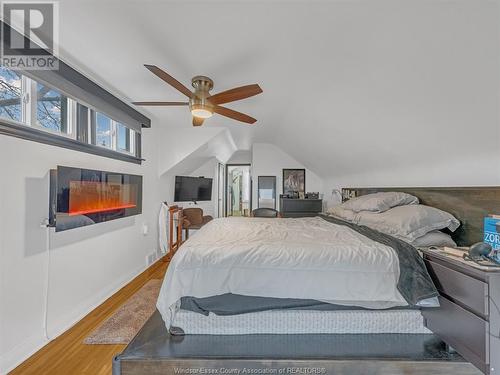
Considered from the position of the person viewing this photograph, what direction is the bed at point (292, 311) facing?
facing to the left of the viewer

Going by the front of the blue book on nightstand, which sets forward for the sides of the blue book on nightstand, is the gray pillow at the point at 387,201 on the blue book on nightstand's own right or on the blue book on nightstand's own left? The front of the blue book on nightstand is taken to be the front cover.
on the blue book on nightstand's own right

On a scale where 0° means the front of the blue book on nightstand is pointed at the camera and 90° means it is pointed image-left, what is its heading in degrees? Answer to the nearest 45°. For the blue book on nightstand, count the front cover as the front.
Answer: approximately 0°

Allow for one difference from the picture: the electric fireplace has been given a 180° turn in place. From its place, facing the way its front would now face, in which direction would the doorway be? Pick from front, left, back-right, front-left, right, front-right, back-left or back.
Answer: right

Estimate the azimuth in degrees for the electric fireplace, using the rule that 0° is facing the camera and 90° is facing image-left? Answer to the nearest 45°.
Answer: approximately 315°

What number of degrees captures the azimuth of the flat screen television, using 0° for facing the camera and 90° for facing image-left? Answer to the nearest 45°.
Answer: approximately 315°

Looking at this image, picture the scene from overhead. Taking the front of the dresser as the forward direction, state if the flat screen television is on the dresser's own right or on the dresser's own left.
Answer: on the dresser's own right

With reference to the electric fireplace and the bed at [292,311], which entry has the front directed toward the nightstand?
the electric fireplace

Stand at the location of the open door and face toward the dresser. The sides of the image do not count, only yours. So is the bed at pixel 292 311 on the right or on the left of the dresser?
right

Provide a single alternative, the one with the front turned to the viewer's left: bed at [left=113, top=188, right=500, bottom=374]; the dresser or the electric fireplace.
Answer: the bed

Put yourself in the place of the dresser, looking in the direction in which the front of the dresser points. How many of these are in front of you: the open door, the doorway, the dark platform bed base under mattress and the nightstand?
2

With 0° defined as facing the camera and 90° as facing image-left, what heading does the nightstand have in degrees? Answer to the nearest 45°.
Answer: approximately 45°
